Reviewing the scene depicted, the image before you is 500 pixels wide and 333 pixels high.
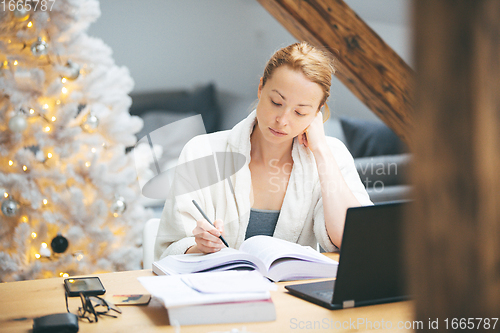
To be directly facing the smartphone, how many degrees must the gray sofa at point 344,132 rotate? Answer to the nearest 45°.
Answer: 0° — it already faces it

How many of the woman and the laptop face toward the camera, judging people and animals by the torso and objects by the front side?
1

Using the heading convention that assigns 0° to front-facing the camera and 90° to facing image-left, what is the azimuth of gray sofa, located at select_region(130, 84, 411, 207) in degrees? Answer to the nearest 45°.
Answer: approximately 0°

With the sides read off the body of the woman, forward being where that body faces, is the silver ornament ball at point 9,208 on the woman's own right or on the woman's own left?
on the woman's own right

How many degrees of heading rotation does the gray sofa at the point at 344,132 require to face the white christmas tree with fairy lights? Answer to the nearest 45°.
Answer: approximately 45° to its right
